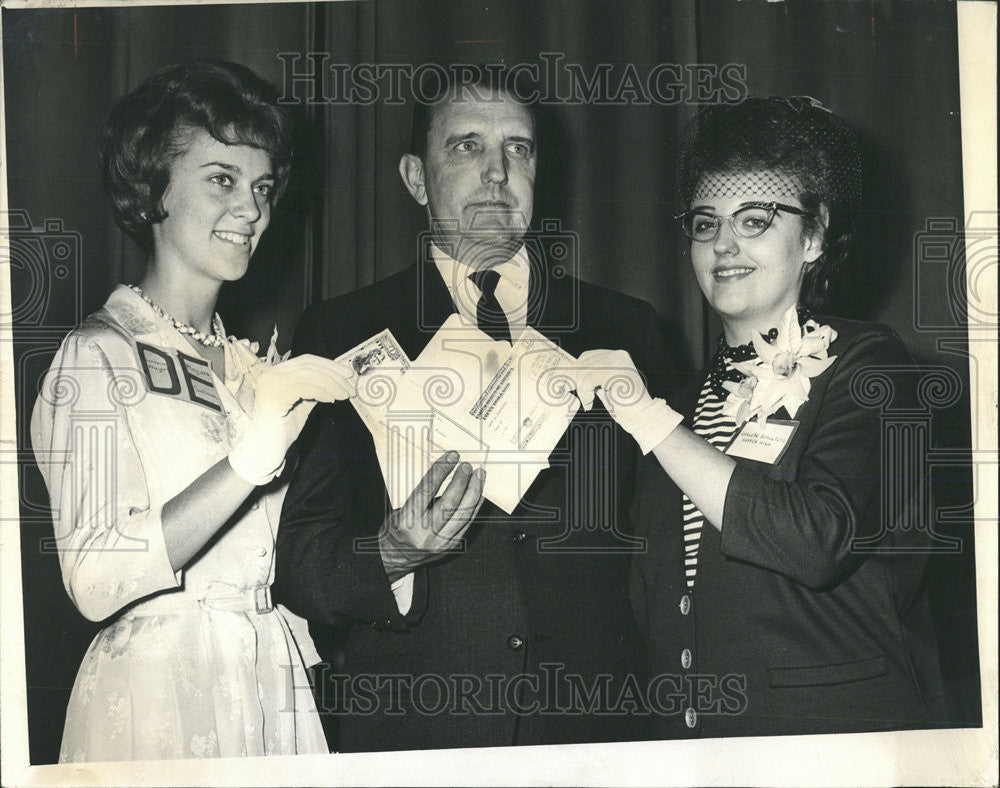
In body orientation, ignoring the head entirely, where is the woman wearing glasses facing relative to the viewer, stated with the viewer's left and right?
facing the viewer and to the left of the viewer

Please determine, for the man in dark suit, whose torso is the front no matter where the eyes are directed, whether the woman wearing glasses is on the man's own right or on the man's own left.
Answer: on the man's own left

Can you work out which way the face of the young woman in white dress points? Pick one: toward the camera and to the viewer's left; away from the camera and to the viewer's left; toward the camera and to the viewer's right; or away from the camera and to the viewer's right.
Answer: toward the camera and to the viewer's right

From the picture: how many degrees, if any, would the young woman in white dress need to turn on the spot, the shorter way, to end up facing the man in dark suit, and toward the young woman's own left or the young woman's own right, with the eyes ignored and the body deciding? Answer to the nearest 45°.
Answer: approximately 45° to the young woman's own left

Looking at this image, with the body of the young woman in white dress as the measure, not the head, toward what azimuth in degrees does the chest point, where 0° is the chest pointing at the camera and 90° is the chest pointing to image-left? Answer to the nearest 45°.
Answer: approximately 315°

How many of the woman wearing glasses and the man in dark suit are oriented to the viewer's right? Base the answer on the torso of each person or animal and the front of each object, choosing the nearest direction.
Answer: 0

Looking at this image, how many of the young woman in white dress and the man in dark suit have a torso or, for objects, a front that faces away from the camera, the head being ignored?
0

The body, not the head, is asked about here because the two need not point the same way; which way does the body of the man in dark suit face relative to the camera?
toward the camera
